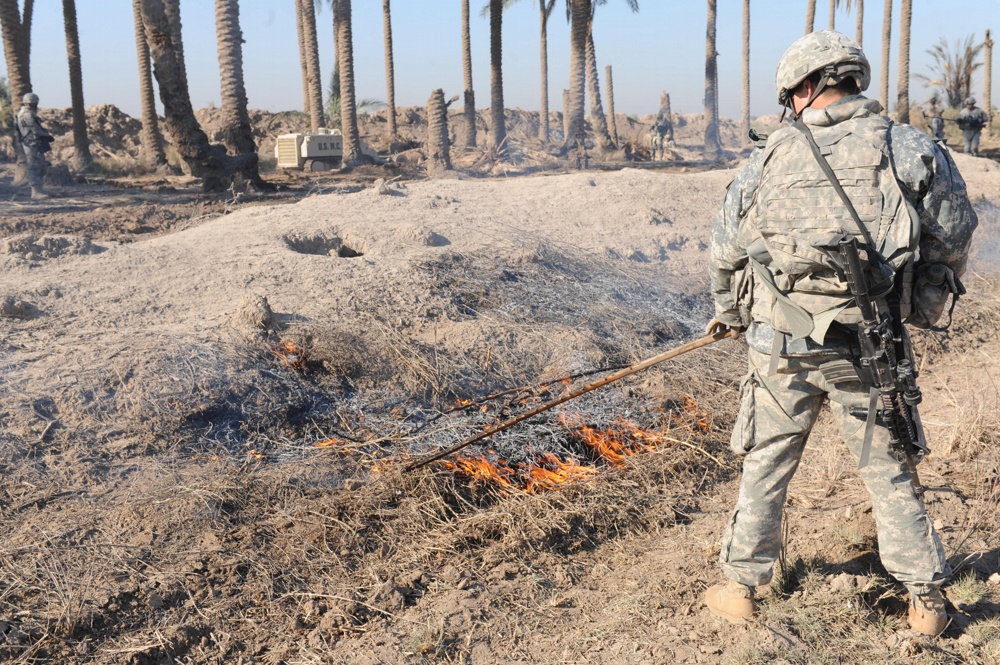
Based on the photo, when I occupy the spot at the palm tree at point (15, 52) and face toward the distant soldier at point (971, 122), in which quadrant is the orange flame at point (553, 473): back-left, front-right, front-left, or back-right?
front-right

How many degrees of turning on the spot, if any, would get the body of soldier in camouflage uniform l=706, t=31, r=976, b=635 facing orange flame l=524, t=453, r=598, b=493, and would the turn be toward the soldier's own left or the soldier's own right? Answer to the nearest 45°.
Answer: approximately 45° to the soldier's own left

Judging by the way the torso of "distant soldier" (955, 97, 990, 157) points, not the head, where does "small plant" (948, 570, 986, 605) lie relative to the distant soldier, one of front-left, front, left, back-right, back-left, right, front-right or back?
front

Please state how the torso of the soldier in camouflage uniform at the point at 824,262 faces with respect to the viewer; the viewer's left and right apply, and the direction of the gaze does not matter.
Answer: facing away from the viewer

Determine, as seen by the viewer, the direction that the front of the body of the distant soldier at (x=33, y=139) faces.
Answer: to the viewer's right

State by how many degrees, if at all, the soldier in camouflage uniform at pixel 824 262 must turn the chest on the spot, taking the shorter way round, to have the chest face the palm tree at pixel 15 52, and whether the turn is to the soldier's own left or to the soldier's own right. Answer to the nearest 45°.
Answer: approximately 45° to the soldier's own left

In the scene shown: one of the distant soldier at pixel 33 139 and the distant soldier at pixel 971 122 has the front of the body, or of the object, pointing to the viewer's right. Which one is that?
the distant soldier at pixel 33 139

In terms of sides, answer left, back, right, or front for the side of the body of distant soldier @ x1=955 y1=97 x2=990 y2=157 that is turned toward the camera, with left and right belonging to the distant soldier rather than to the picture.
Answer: front

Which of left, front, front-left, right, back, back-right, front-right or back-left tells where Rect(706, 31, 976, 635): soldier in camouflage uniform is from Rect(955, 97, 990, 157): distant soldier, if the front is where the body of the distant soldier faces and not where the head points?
front

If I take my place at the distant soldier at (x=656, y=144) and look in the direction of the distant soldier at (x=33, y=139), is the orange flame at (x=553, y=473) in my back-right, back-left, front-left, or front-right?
front-left

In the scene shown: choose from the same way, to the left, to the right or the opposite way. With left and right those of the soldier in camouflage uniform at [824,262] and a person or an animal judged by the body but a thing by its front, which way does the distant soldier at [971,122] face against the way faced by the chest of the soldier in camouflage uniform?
the opposite way

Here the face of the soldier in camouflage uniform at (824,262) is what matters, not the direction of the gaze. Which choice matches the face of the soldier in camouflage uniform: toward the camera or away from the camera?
away from the camera

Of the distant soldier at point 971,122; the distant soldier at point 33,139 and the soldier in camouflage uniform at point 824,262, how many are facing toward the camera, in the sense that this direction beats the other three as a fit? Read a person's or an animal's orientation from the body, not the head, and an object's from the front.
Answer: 1

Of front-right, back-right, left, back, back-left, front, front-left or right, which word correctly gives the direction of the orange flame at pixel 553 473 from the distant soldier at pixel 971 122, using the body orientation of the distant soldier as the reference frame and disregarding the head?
front

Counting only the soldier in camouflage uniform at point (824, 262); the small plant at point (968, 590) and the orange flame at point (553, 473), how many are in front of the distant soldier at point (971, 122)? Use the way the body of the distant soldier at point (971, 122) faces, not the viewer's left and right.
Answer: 3
